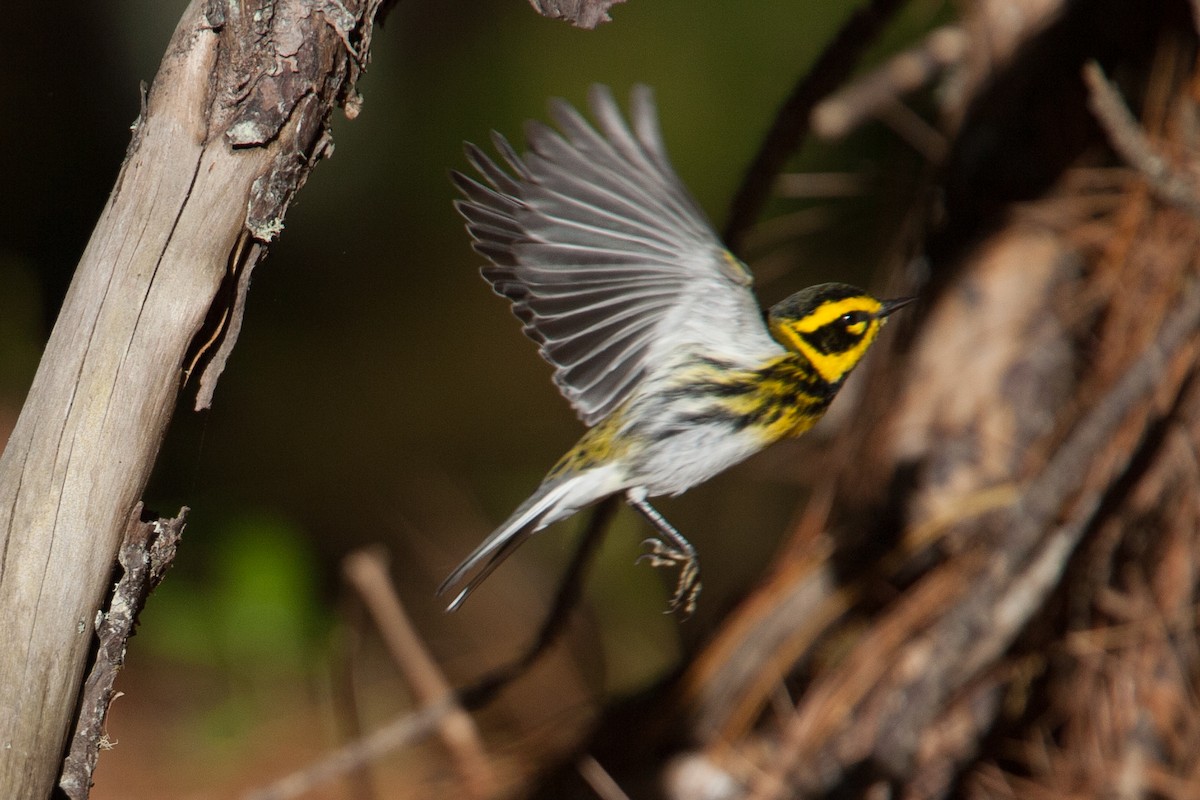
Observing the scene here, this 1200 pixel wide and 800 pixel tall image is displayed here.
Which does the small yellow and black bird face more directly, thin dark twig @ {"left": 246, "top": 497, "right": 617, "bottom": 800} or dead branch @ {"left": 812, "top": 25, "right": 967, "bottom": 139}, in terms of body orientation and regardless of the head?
the dead branch

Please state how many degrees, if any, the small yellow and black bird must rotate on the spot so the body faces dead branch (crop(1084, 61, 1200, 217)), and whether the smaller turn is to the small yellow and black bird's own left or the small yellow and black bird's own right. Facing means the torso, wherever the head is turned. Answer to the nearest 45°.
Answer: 0° — it already faces it

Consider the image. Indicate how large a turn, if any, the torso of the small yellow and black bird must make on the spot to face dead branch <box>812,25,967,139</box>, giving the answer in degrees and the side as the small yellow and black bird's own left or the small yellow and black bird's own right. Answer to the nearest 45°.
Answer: approximately 45° to the small yellow and black bird's own left

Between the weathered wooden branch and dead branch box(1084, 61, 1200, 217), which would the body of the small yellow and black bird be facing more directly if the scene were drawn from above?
the dead branch

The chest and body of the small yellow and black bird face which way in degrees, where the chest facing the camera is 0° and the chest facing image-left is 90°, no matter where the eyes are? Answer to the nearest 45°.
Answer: approximately 270°

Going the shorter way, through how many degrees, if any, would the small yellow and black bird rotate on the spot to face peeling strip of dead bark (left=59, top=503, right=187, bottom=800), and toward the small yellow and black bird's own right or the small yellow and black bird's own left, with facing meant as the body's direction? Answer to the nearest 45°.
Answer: approximately 135° to the small yellow and black bird's own right

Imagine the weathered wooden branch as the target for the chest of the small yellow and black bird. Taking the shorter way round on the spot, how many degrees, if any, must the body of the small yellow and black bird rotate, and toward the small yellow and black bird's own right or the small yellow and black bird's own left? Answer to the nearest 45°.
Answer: approximately 135° to the small yellow and black bird's own right
